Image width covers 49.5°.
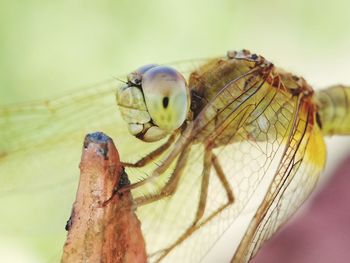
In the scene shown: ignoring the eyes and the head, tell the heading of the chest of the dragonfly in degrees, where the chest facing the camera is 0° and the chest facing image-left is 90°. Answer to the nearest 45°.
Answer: approximately 90°
